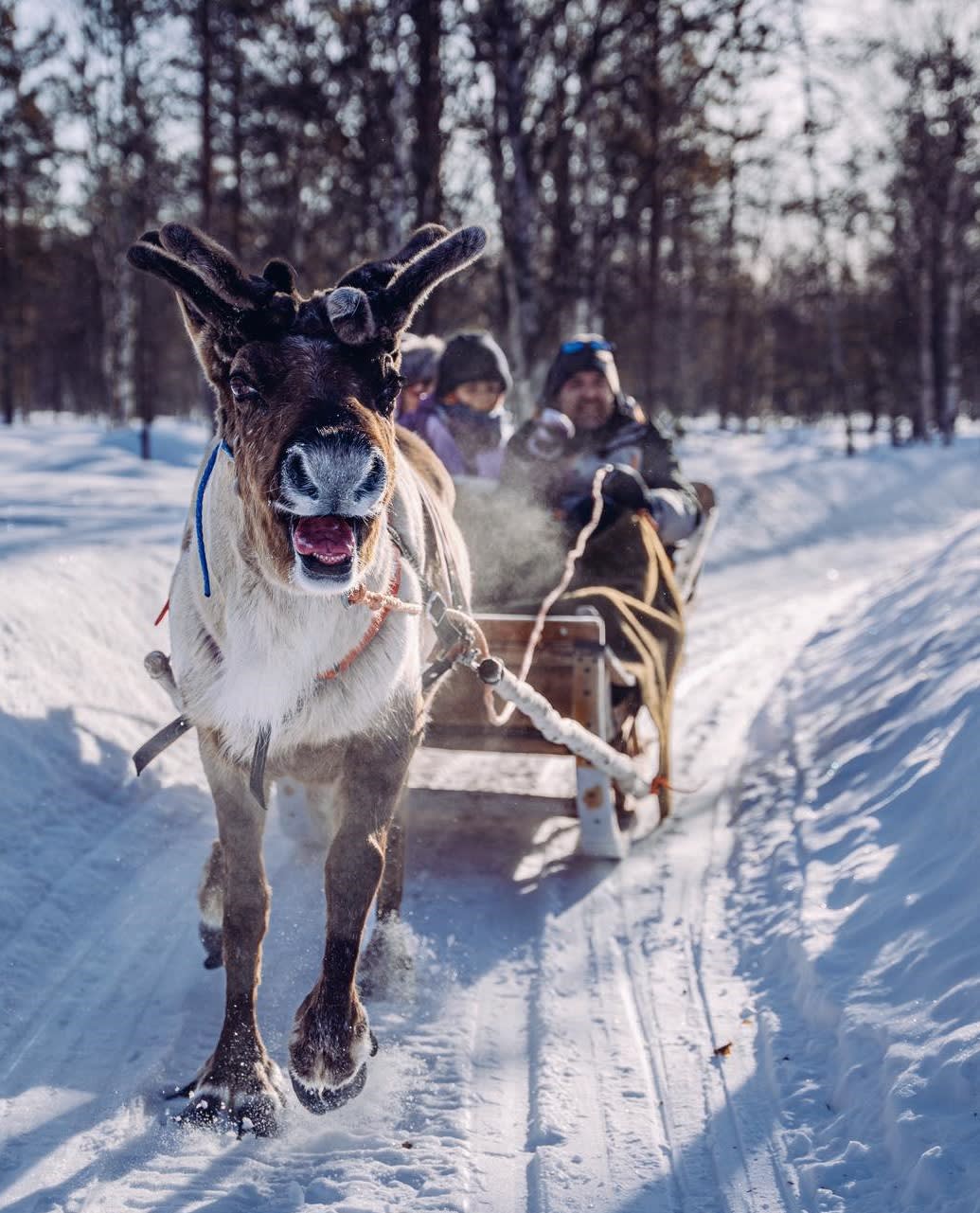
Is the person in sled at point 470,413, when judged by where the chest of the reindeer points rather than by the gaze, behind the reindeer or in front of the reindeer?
behind

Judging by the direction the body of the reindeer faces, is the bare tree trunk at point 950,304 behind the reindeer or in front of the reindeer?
behind

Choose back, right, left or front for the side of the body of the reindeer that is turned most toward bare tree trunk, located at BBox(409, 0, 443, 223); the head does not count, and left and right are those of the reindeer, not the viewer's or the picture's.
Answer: back

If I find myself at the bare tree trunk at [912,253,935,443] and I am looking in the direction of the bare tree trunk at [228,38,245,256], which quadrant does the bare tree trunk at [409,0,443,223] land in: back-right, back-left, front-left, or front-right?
front-left

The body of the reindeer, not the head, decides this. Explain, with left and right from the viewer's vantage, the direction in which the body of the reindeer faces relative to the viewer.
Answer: facing the viewer

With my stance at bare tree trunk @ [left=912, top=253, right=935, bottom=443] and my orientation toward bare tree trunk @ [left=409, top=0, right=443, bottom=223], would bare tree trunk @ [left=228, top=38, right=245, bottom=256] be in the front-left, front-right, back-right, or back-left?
front-right

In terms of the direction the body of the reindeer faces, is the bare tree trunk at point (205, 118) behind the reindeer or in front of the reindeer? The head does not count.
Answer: behind
